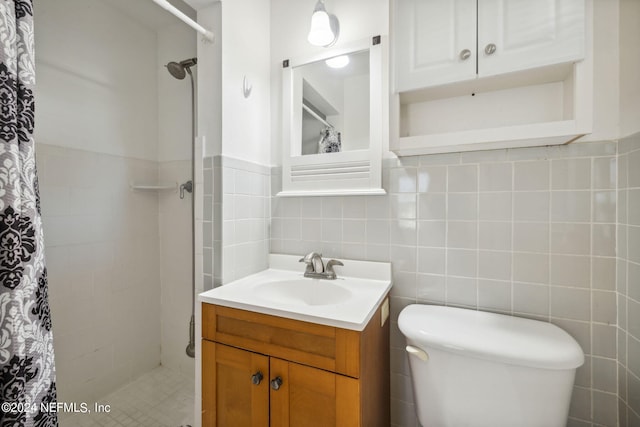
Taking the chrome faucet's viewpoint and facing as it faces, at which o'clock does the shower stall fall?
The shower stall is roughly at 2 o'clock from the chrome faucet.

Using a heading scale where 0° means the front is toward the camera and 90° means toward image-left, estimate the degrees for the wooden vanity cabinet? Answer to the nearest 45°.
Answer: approximately 45°

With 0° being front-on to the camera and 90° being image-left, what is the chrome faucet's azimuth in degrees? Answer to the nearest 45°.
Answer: approximately 45°
